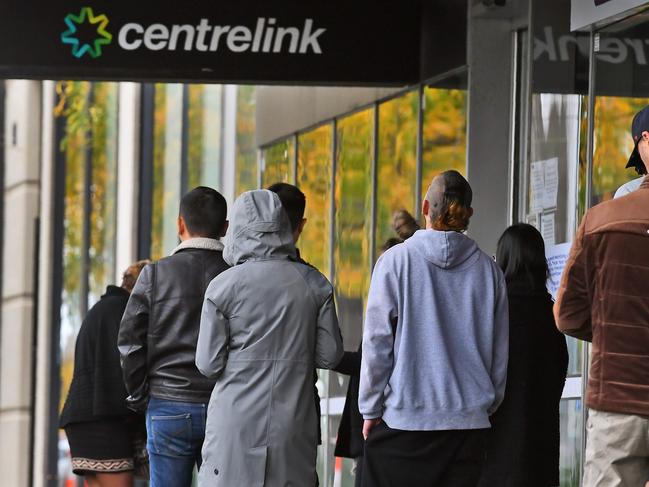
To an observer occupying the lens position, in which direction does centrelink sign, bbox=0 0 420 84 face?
facing the viewer

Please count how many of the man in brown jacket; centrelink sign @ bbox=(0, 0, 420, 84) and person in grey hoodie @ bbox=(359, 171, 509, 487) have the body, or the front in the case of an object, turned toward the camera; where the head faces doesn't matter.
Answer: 1

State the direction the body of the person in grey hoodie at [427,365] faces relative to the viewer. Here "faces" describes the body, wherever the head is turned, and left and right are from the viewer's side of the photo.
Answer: facing away from the viewer

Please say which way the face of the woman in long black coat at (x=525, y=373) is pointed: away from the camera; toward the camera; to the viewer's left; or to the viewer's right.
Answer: away from the camera

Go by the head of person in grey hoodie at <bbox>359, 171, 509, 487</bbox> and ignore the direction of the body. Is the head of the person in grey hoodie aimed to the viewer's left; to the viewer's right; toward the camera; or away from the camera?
away from the camera

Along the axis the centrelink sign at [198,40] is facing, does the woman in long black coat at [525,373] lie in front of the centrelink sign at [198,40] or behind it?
in front

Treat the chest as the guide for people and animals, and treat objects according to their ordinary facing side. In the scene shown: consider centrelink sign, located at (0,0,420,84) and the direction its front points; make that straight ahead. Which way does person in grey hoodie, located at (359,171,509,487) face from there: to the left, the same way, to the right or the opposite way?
the opposite way

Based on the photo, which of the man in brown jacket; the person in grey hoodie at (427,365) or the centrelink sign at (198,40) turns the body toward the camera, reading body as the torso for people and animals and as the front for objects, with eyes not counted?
the centrelink sign

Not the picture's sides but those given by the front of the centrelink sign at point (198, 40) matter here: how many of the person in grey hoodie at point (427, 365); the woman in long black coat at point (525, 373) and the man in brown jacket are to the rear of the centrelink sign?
0

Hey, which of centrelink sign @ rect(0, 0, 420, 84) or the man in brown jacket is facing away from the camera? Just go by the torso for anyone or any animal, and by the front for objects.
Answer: the man in brown jacket

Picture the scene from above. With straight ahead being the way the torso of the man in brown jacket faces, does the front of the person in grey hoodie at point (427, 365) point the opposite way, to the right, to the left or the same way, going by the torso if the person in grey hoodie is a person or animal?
the same way

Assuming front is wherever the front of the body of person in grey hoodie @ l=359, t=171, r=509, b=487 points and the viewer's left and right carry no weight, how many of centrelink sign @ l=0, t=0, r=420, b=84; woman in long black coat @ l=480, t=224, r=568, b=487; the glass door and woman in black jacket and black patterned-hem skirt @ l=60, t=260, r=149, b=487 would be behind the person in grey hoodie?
0

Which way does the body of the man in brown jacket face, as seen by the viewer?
away from the camera

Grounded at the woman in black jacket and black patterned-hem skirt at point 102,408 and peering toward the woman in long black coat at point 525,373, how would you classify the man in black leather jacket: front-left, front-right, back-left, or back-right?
front-right

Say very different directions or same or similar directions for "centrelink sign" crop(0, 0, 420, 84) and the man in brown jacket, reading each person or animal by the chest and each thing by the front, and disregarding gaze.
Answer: very different directions
